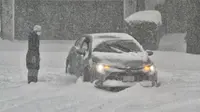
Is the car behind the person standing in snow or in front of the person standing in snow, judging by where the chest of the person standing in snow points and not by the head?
in front

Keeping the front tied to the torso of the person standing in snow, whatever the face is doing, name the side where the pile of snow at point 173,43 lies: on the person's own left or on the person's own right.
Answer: on the person's own left

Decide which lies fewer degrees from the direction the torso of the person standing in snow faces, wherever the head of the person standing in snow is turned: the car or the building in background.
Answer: the car

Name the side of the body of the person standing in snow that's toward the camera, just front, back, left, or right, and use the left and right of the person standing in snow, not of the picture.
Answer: right

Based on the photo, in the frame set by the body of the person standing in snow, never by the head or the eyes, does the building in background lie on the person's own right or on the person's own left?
on the person's own left
